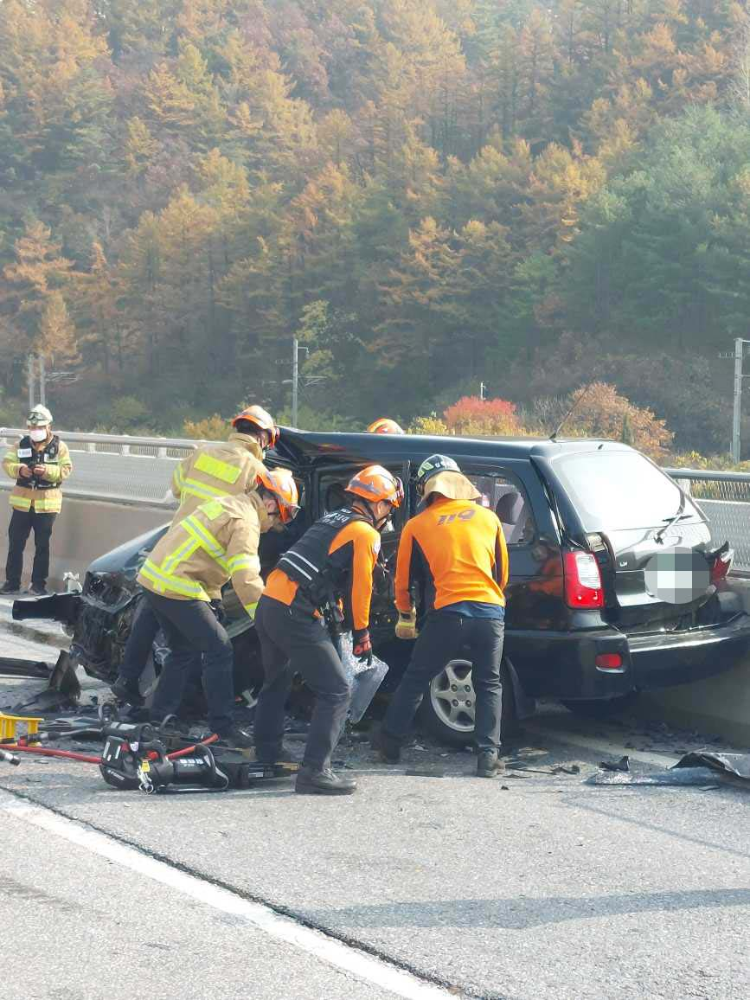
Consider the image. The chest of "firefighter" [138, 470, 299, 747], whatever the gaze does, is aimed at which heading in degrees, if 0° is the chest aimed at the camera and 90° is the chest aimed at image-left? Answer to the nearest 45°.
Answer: approximately 270°

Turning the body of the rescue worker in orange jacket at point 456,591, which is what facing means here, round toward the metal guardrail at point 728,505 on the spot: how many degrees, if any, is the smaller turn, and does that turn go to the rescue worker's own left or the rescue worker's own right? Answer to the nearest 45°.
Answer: approximately 45° to the rescue worker's own right

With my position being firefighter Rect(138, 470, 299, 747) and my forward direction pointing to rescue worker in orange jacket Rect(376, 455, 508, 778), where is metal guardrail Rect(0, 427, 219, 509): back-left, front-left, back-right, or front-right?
back-left

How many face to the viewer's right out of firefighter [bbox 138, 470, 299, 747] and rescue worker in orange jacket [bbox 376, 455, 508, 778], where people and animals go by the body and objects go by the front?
1

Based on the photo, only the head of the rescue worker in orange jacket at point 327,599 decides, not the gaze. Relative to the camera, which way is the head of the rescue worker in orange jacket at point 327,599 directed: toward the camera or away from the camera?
away from the camera

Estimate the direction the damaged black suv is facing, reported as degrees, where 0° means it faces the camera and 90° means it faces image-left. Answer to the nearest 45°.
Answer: approximately 135°

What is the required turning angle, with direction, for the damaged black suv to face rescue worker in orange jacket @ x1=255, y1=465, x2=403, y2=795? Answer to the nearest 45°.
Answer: approximately 90° to its left

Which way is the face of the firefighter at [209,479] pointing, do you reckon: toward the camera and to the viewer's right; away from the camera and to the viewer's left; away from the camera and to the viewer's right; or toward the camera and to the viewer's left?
away from the camera and to the viewer's right

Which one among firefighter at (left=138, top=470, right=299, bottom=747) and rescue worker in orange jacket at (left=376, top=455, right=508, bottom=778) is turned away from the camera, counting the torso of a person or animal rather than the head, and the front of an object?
the rescue worker in orange jacket

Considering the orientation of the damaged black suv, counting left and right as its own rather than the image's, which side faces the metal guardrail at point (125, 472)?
front

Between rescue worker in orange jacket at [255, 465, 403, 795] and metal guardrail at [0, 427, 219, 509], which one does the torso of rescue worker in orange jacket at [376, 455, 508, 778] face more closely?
the metal guardrail

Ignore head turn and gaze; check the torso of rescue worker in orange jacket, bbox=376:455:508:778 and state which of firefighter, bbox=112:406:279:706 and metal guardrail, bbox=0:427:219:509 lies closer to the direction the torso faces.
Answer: the metal guardrail

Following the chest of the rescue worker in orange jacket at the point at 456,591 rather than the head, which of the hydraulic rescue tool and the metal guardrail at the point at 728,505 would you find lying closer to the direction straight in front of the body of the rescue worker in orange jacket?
the metal guardrail

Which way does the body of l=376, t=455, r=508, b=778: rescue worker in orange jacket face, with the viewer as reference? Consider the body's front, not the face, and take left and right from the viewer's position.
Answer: facing away from the viewer

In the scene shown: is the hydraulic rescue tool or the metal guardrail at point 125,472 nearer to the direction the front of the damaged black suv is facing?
the metal guardrail

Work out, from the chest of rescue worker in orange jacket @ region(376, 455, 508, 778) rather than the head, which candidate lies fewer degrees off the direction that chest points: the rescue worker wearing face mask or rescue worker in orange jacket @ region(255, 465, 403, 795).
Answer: the rescue worker wearing face mask
